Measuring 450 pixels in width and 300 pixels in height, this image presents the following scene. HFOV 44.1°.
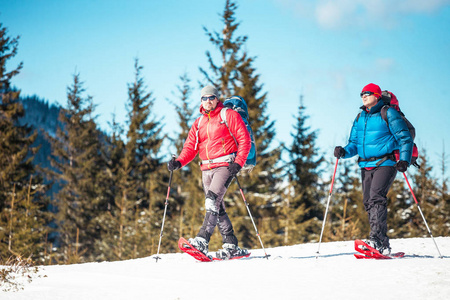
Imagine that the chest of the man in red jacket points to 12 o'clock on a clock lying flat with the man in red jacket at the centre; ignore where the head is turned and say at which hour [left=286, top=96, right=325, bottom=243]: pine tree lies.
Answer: The pine tree is roughly at 5 o'clock from the man in red jacket.

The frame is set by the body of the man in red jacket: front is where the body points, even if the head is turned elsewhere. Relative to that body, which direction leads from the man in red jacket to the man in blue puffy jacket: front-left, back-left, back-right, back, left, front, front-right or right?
back-left

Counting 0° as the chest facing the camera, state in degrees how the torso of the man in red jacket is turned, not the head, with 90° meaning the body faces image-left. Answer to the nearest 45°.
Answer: approximately 45°

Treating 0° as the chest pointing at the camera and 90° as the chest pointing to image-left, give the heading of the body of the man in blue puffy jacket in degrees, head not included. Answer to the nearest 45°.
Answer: approximately 45°

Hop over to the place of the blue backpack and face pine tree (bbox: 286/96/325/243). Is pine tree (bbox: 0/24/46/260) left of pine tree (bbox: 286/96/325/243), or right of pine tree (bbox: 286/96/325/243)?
left
